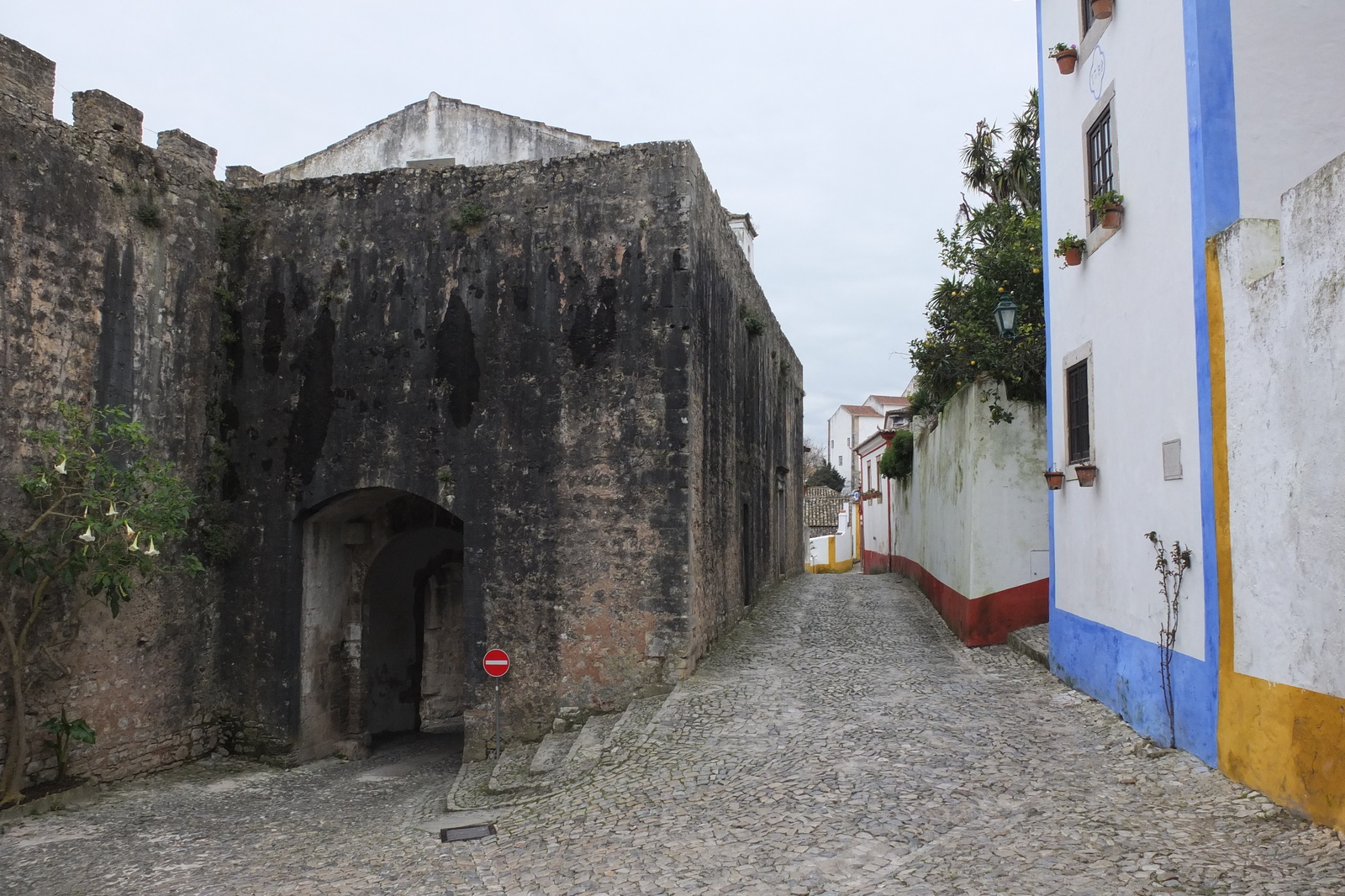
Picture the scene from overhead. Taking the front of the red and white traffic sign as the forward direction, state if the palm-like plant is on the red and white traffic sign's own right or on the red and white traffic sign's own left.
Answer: on the red and white traffic sign's own left

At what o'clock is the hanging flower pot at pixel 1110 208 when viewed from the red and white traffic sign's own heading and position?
The hanging flower pot is roughly at 10 o'clock from the red and white traffic sign.

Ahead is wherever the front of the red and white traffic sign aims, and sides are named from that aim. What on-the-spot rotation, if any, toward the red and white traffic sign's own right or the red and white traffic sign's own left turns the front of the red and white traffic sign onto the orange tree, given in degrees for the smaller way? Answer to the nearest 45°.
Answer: approximately 90° to the red and white traffic sign's own left

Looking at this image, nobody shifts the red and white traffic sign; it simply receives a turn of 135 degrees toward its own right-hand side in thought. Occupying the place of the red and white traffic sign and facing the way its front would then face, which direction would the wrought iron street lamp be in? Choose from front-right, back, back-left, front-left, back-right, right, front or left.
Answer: back-right

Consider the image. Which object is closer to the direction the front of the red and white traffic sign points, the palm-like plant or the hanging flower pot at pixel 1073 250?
the hanging flower pot

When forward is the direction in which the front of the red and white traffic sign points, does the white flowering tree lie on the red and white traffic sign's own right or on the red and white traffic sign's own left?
on the red and white traffic sign's own right

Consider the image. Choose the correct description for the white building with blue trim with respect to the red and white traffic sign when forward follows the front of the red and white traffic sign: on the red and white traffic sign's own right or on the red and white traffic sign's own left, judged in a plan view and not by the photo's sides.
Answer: on the red and white traffic sign's own left

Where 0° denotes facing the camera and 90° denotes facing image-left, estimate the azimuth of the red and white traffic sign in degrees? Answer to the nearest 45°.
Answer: approximately 0°
